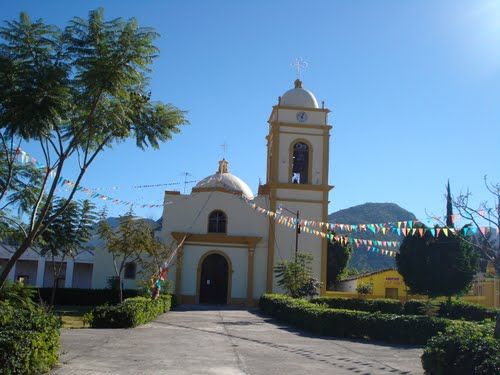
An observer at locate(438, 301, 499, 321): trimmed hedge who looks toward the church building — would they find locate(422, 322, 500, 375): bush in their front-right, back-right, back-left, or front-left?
back-left

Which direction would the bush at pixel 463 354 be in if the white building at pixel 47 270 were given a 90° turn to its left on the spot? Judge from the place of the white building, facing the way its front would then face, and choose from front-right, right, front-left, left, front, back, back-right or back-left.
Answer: right

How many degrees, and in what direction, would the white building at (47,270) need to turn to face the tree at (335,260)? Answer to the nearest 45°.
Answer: approximately 90° to its left

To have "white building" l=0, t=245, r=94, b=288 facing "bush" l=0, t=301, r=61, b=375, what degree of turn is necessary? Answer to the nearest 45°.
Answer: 0° — it already faces it

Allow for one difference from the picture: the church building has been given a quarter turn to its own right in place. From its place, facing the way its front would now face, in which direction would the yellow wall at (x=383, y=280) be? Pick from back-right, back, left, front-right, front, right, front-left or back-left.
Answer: back-right

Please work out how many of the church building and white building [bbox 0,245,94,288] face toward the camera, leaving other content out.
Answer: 2

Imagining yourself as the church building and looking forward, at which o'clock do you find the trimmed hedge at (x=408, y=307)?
The trimmed hedge is roughly at 10 o'clock from the church building.

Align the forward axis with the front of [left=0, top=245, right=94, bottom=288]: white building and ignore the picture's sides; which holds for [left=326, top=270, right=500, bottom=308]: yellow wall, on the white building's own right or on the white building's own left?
on the white building's own left

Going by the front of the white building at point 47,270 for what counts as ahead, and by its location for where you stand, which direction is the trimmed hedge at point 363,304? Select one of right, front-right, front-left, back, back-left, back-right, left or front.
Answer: front-left

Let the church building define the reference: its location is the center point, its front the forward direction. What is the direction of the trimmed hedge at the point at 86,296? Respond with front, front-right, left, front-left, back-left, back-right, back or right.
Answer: right

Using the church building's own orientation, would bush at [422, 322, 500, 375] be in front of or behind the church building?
in front

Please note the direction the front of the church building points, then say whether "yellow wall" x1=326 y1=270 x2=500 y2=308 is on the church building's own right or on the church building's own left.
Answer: on the church building's own left

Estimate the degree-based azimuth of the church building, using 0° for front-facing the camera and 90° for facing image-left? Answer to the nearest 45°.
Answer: approximately 0°

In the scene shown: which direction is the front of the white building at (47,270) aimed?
toward the camera
